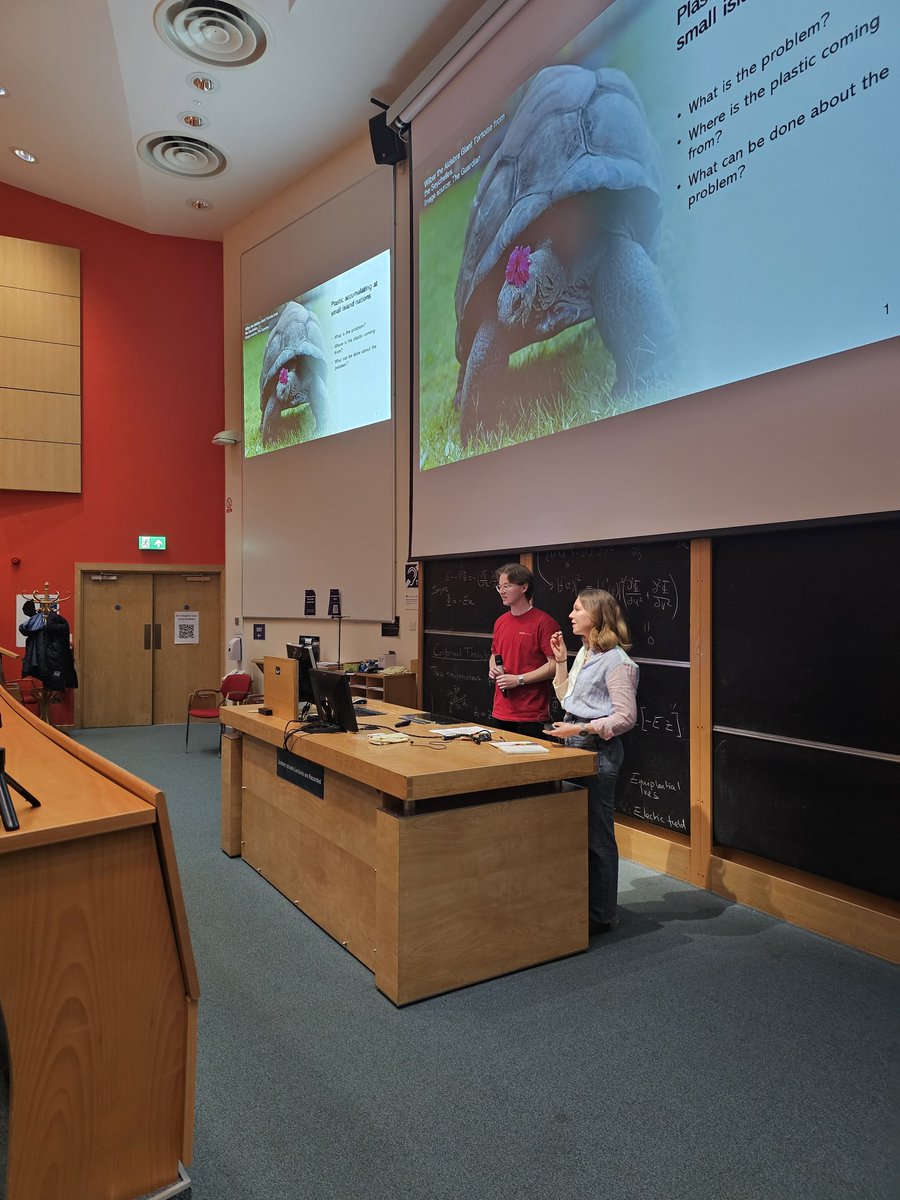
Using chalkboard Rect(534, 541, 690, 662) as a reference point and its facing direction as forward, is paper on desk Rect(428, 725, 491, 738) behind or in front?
in front

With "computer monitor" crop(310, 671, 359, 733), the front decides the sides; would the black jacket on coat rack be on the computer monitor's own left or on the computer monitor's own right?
on the computer monitor's own left

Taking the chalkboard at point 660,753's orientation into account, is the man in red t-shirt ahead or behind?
ahead

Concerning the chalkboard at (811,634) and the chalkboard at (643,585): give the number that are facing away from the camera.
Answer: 0

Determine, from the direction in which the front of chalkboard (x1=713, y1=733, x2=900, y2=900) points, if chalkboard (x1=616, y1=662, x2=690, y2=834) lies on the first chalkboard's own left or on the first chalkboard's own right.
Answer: on the first chalkboard's own right

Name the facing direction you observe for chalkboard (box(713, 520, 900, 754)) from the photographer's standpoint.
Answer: facing the viewer and to the left of the viewer

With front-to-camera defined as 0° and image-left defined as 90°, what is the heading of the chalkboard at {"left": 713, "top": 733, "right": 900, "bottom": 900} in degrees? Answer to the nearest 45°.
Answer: approximately 45°

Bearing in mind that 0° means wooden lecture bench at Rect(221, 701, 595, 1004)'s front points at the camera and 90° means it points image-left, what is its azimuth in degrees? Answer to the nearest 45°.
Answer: approximately 45°

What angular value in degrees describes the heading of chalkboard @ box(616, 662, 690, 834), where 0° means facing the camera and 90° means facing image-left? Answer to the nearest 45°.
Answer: approximately 45°

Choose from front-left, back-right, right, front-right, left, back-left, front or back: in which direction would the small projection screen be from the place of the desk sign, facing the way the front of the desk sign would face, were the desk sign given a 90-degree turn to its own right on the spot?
front-right

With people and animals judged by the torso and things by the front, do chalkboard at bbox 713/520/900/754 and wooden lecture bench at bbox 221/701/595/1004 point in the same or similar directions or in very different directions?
same or similar directions

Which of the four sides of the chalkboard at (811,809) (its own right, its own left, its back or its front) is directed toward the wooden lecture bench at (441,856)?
front

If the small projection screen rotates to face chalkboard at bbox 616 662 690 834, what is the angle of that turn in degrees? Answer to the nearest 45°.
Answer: approximately 90° to its left

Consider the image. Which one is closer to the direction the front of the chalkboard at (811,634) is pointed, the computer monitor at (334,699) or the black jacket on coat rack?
the computer monitor

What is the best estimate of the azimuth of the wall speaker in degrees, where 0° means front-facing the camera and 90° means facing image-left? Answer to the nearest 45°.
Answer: approximately 45°
